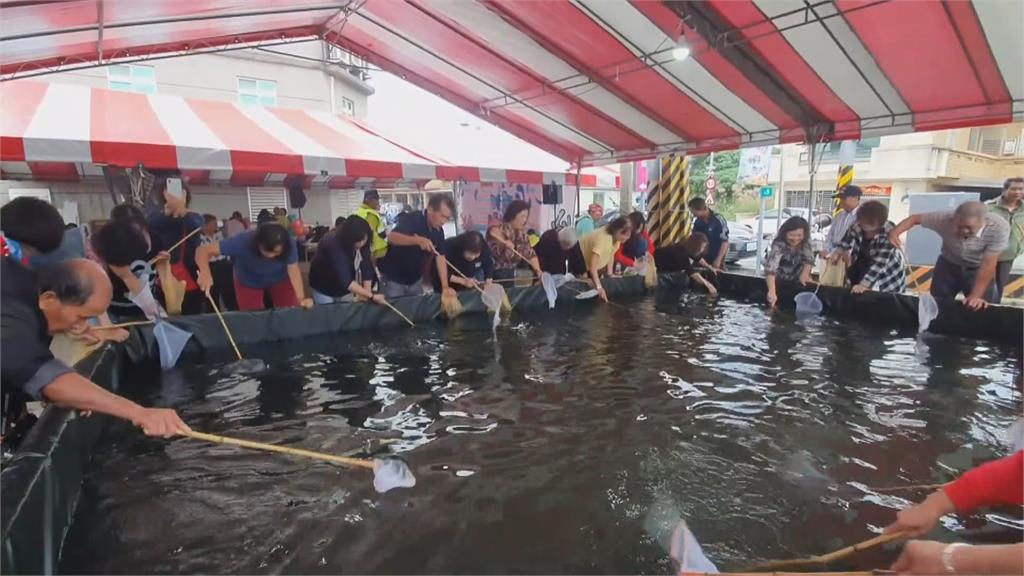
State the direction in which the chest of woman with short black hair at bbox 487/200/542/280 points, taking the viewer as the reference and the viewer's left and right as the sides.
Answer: facing the viewer and to the right of the viewer

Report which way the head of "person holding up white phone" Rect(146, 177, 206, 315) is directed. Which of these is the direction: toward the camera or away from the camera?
toward the camera

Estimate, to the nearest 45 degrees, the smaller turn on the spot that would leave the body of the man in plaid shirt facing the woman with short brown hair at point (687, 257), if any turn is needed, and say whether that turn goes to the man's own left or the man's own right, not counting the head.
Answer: approximately 45° to the man's own right

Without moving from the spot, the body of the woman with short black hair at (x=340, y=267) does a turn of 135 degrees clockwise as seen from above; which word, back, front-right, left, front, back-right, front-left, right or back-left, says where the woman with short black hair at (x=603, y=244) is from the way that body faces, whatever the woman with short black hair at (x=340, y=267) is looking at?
back

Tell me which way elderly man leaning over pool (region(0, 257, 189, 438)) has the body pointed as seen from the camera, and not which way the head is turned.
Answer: to the viewer's right

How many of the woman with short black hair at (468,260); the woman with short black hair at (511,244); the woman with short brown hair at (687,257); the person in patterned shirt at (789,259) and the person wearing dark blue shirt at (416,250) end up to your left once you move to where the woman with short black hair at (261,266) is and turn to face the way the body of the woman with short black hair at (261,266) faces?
5

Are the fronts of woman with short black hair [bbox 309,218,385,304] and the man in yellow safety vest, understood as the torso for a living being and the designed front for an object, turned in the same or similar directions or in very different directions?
same or similar directions

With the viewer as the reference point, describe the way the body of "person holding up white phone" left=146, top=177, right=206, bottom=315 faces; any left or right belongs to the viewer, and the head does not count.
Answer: facing the viewer

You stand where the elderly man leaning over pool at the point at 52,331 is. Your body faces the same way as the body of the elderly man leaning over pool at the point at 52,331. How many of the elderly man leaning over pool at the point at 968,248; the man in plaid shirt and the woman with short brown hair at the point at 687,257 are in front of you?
3

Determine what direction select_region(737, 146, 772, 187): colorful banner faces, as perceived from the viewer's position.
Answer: facing the viewer

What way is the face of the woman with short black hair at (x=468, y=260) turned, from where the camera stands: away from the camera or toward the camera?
toward the camera

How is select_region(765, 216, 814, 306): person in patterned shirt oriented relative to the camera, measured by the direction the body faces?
toward the camera

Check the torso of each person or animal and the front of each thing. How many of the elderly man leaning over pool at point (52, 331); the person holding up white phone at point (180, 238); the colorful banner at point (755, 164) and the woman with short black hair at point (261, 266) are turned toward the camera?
3

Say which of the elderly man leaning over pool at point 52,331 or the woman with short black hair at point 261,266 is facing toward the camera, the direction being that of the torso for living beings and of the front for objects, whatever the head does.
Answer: the woman with short black hair

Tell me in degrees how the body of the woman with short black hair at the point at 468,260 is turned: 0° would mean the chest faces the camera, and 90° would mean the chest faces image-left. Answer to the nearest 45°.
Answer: approximately 315°

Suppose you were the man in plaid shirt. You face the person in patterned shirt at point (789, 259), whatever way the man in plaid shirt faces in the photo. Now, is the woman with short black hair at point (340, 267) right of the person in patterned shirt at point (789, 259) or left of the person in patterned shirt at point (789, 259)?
left

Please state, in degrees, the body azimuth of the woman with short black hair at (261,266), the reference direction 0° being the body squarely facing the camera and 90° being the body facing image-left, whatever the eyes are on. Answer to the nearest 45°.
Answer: approximately 0°

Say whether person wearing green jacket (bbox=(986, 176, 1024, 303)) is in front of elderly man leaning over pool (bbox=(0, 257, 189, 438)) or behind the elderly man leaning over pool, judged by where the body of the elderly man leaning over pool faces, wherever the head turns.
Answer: in front
